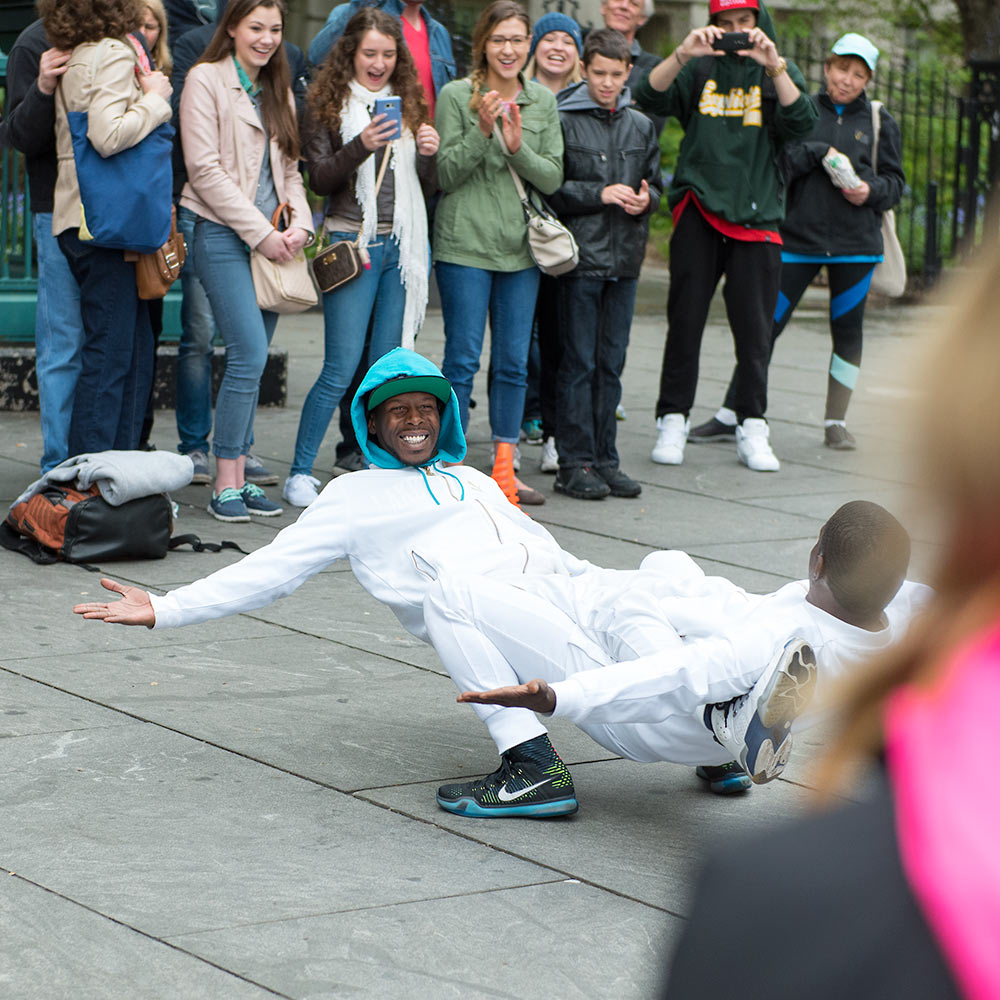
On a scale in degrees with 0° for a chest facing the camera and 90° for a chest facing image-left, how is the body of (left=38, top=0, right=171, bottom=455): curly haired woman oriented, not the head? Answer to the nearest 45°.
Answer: approximately 225°

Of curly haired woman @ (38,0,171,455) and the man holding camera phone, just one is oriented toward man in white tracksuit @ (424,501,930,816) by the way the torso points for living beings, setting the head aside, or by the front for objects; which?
the man holding camera phone

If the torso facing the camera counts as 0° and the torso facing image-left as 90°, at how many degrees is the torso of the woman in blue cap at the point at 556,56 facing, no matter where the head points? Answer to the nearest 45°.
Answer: approximately 0°

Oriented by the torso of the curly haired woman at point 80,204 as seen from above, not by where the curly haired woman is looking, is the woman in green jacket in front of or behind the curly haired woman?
in front

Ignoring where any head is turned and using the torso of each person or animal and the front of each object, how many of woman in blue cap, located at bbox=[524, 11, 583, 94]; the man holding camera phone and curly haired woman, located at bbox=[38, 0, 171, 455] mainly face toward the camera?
2

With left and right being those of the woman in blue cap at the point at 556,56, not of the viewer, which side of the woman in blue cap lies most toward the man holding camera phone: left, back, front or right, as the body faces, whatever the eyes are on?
left

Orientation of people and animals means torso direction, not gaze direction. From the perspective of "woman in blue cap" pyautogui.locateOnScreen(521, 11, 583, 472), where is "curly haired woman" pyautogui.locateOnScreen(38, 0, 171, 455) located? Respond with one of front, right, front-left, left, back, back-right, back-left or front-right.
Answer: front-right

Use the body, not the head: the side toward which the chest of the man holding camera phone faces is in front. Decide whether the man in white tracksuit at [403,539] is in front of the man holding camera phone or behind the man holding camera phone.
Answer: in front

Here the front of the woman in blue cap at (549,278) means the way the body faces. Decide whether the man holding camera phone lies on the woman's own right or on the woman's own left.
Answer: on the woman's own left
